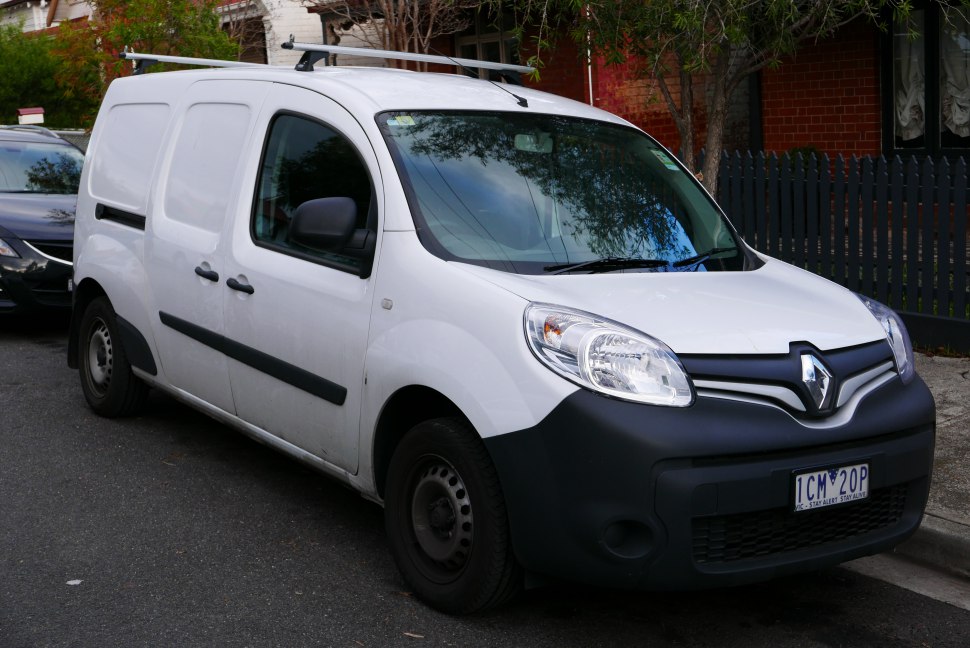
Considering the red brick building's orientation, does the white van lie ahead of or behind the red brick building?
ahead

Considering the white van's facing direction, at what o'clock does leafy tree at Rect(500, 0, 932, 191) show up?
The leafy tree is roughly at 8 o'clock from the white van.

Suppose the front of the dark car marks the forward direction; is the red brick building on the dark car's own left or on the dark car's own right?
on the dark car's own left

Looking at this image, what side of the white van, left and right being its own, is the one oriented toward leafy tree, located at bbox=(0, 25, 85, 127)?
back

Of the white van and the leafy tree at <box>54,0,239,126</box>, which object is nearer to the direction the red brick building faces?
the white van

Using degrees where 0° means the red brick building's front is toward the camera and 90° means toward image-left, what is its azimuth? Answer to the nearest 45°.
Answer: approximately 0°

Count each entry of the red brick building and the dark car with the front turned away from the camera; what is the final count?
0

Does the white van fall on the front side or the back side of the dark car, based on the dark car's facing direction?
on the front side

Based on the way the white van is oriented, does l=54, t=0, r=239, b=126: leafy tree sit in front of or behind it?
behind

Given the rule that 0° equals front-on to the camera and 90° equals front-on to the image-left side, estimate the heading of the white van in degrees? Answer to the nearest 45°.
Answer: approximately 315°
